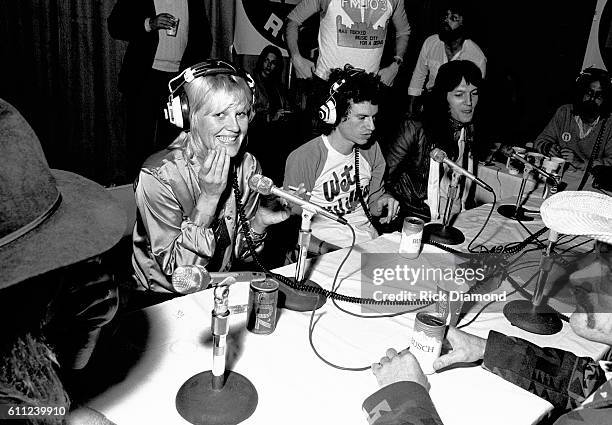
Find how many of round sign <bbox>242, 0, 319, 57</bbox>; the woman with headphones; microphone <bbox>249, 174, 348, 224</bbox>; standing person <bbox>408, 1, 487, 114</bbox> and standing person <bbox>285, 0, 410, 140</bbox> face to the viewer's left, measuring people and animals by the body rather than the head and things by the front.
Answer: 1

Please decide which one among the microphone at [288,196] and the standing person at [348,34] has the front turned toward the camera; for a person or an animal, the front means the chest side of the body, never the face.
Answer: the standing person

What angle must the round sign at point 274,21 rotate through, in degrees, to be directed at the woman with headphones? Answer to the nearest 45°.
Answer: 0° — it already faces them

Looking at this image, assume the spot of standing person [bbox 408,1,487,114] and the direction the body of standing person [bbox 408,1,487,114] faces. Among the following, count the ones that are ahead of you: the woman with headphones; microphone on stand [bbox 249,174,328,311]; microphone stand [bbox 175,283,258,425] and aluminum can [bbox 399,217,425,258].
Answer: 4

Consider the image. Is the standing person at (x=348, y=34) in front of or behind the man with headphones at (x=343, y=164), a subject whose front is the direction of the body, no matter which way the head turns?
behind

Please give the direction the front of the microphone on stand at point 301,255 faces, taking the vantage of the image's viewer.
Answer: facing to the left of the viewer

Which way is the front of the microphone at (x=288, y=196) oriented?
to the viewer's left

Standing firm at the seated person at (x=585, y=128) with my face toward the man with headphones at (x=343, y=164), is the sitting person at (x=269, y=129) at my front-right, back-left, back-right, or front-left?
front-right

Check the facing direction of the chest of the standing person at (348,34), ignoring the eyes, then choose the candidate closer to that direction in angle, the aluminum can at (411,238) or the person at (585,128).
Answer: the aluminum can

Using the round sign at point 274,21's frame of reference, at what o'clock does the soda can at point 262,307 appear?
The soda can is roughly at 12 o'clock from the round sign.

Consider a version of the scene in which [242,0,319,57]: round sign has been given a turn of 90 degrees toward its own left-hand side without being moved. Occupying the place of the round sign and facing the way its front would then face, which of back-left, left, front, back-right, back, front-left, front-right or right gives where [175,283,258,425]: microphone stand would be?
right

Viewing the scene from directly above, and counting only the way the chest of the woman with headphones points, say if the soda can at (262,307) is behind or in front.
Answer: in front

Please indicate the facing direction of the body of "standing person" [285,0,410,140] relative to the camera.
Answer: toward the camera

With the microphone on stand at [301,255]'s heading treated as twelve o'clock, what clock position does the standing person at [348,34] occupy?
The standing person is roughly at 3 o'clock from the microphone on stand.

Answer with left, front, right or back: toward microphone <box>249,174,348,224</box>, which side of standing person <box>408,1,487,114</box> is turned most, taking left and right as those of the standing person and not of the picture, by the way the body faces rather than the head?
front

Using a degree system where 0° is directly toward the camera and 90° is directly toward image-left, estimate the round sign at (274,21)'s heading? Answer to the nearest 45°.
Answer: approximately 0°

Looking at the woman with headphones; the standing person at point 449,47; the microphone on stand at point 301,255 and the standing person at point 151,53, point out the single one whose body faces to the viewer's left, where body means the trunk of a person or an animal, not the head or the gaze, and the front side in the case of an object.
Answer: the microphone on stand

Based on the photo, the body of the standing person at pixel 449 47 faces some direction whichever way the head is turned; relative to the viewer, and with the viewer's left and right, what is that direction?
facing the viewer

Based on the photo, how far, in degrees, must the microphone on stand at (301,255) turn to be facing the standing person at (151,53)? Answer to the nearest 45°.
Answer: approximately 45° to its right
